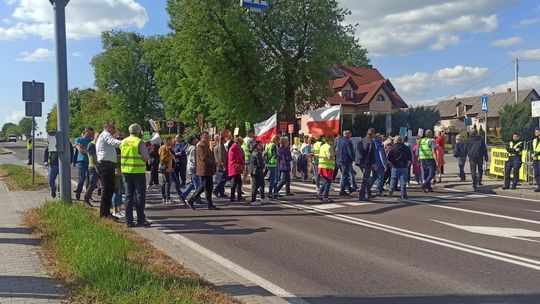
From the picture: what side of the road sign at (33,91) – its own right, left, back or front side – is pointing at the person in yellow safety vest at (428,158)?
right

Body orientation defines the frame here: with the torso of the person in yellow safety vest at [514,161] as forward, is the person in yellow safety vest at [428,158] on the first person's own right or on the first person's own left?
on the first person's own right

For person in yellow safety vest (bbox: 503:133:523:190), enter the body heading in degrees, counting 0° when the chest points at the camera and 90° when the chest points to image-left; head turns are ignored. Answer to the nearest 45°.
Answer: approximately 0°

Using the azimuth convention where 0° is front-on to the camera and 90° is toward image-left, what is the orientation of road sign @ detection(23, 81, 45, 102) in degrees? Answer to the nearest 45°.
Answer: approximately 180°

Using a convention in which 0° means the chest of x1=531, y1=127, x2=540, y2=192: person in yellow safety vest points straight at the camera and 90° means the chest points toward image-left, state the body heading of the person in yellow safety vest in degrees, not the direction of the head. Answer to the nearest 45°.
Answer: approximately 45°

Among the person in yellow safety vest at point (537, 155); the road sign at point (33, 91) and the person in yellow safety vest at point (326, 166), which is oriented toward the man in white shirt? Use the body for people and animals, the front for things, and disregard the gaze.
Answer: the person in yellow safety vest at point (537, 155)
